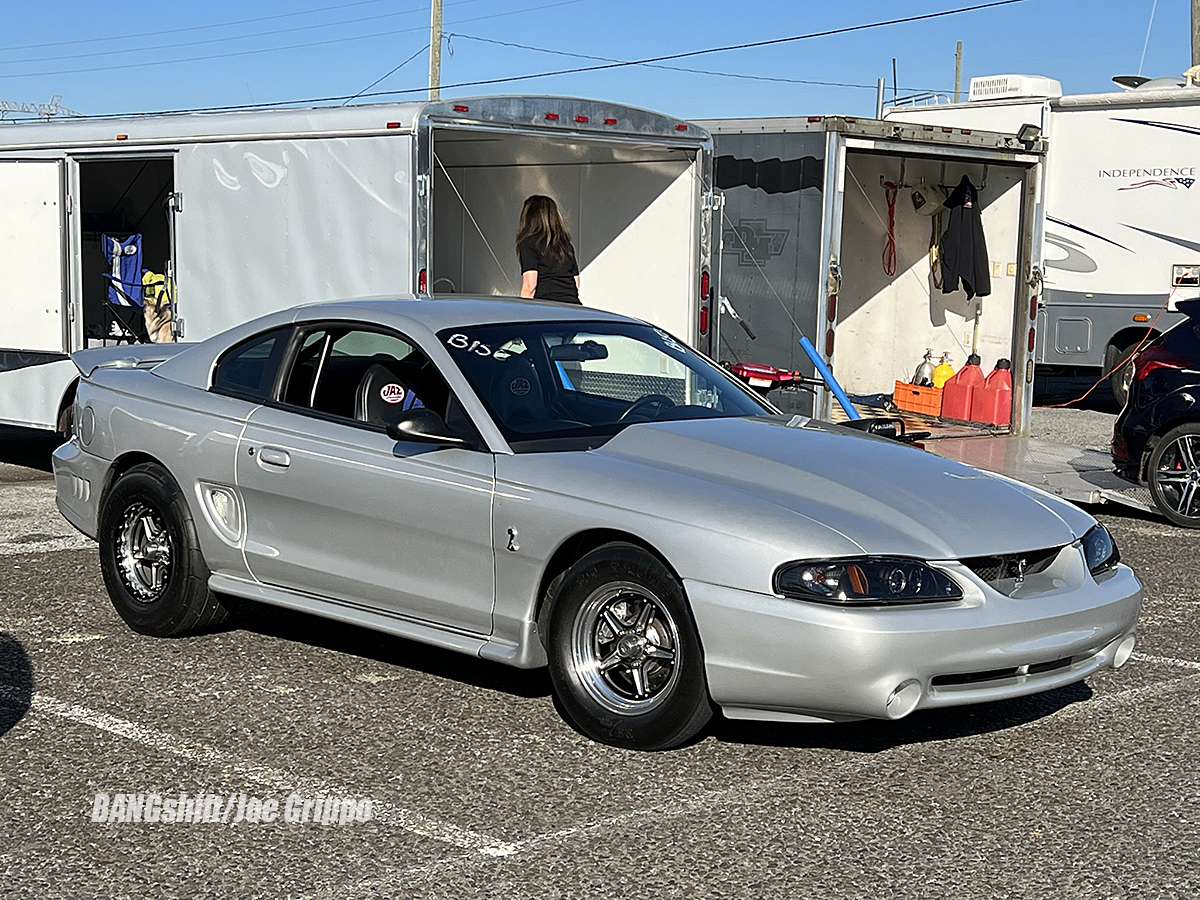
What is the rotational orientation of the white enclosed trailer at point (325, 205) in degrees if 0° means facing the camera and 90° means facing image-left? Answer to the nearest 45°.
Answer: approximately 135°

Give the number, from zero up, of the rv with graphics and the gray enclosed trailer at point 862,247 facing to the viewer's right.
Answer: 1

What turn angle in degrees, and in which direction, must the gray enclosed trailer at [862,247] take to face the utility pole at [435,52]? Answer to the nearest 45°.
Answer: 0° — it already faces it

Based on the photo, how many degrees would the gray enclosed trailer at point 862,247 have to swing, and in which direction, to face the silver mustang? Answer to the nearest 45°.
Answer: approximately 135° to its left

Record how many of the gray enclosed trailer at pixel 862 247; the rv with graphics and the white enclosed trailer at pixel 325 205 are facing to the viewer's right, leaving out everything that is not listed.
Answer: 1

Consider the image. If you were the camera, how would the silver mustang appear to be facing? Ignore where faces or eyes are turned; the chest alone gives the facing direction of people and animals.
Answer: facing the viewer and to the right of the viewer

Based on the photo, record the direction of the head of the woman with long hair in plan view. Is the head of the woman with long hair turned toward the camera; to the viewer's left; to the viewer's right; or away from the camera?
away from the camera

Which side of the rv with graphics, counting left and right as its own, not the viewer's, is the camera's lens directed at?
right

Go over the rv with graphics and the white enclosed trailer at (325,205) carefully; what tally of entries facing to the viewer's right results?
1

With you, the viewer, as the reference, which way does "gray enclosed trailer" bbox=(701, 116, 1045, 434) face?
facing away from the viewer and to the left of the viewer

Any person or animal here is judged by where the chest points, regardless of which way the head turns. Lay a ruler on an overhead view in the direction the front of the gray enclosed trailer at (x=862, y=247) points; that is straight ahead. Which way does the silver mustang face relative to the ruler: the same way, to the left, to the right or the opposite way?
the opposite way

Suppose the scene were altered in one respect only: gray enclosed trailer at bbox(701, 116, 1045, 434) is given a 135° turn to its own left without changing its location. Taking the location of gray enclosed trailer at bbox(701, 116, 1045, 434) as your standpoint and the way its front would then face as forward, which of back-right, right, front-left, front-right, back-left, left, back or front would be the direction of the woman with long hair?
front-right

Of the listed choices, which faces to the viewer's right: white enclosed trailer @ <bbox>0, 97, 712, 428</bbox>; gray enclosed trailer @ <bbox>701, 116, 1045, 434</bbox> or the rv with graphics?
the rv with graphics

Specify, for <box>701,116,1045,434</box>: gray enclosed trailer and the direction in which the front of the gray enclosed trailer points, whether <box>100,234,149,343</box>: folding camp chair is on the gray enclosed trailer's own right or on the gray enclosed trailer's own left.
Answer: on the gray enclosed trailer's own left

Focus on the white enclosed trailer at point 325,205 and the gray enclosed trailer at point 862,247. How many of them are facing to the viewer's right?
0

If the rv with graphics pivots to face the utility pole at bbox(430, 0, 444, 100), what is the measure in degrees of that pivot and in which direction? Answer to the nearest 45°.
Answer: approximately 135° to its left

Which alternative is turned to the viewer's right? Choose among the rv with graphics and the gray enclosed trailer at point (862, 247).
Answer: the rv with graphics
